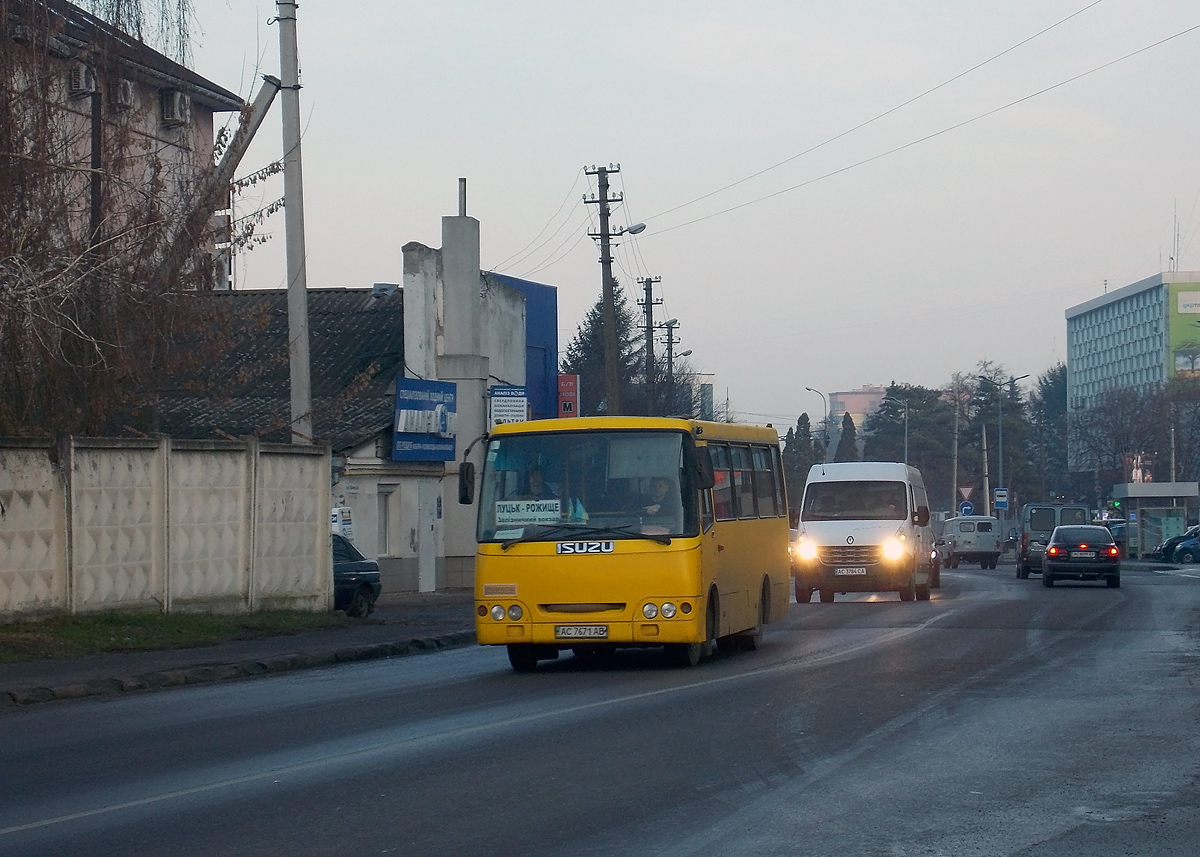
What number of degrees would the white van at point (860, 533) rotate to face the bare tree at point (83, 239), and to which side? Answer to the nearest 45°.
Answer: approximately 45° to its right

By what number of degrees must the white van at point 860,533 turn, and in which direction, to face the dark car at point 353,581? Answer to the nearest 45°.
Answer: approximately 45° to its right

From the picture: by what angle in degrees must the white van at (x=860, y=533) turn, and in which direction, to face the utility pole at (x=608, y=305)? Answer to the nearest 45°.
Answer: approximately 135° to its right

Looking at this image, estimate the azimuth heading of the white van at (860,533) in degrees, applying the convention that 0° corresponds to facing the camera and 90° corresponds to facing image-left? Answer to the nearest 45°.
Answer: approximately 0°

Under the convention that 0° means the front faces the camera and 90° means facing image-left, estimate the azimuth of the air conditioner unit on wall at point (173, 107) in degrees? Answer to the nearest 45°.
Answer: approximately 315°

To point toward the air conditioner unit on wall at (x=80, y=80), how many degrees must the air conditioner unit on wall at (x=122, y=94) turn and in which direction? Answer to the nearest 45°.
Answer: approximately 90° to its right

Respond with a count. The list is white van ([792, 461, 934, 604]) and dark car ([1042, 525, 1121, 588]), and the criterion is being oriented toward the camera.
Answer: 1

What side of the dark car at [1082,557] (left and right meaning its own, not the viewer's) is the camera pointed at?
back
